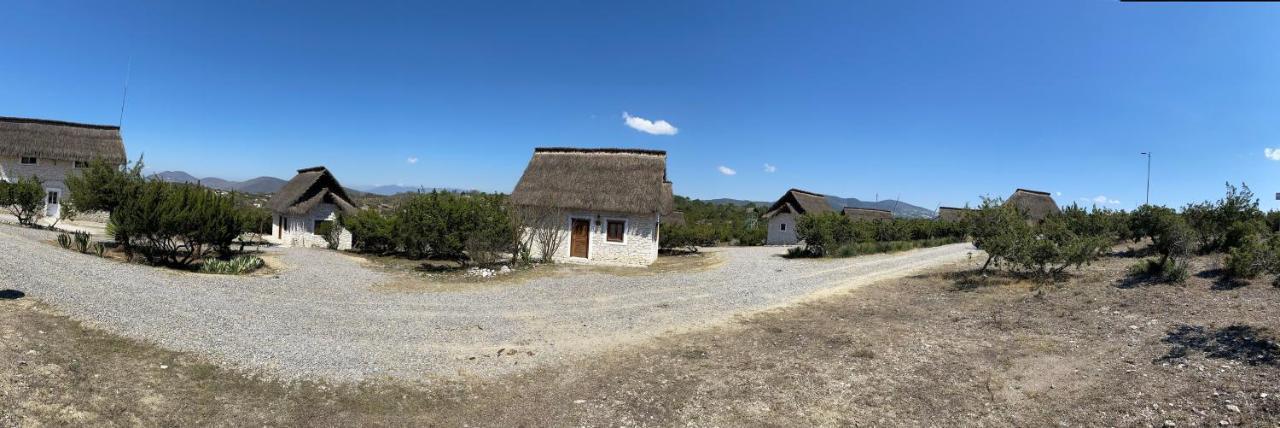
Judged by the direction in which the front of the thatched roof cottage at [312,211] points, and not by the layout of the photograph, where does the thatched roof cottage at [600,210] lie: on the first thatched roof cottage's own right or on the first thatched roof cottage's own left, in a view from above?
on the first thatched roof cottage's own left

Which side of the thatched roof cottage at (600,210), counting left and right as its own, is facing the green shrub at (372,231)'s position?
right

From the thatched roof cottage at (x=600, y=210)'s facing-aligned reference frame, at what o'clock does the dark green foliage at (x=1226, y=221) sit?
The dark green foliage is roughly at 10 o'clock from the thatched roof cottage.

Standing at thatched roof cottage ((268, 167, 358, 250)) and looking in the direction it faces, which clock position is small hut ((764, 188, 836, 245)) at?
The small hut is roughly at 8 o'clock from the thatched roof cottage.

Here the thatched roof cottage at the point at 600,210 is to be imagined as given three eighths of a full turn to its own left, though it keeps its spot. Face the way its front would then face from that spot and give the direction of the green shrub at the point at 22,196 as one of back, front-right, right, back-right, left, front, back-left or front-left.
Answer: back-left

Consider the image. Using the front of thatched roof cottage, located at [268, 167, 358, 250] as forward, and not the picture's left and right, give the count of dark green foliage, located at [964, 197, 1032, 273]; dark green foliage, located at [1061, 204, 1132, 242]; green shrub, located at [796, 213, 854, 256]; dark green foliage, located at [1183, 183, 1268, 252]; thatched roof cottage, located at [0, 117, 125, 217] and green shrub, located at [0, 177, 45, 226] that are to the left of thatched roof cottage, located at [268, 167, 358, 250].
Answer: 4

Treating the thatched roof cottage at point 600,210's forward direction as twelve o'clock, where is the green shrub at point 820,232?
The green shrub is roughly at 9 o'clock from the thatched roof cottage.

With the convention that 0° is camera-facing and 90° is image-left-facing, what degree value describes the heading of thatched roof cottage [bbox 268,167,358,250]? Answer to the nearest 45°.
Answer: approximately 45°

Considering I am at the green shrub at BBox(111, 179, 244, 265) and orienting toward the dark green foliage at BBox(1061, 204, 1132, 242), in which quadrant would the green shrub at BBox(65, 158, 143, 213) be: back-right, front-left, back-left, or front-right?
back-left
